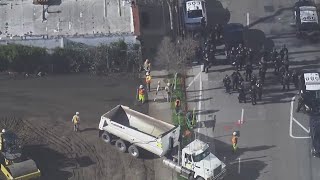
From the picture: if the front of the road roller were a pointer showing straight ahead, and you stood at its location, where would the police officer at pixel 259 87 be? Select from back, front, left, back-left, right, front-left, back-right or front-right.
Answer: front-left

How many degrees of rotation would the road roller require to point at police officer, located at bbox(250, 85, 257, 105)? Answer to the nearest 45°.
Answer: approximately 45° to its left

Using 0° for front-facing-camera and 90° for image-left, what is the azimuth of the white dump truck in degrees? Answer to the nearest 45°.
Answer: approximately 315°

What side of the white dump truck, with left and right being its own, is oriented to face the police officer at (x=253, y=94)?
left

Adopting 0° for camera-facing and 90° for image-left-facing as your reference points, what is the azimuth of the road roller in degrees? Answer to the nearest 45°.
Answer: approximately 315°
